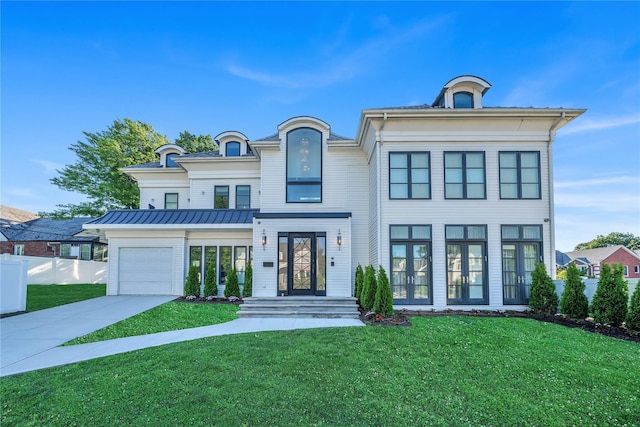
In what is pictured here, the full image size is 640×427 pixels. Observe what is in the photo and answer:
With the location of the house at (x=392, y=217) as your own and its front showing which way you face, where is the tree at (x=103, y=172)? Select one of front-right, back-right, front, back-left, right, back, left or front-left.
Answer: back-right

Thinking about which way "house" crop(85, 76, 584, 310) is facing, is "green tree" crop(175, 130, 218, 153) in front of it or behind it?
behind

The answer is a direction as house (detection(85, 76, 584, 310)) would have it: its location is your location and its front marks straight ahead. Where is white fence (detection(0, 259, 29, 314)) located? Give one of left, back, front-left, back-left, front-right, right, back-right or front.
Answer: right

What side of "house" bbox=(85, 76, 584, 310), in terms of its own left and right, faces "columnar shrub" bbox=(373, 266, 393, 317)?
front

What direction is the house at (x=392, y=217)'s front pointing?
toward the camera

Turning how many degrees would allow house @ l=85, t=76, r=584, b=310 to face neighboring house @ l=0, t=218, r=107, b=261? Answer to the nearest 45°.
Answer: approximately 135° to its right

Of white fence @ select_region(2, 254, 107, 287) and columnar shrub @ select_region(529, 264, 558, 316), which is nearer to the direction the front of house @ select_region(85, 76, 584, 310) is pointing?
the columnar shrub
